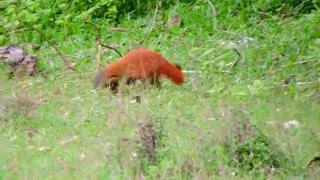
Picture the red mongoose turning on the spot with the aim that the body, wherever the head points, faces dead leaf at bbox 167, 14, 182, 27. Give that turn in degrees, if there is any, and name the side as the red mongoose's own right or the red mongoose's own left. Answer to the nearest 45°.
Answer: approximately 90° to the red mongoose's own right

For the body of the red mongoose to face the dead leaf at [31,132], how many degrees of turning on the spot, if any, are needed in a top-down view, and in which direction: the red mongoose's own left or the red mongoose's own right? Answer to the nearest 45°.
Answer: approximately 45° to the red mongoose's own left

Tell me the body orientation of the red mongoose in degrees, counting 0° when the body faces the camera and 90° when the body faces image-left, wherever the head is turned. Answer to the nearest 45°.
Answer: approximately 90°
